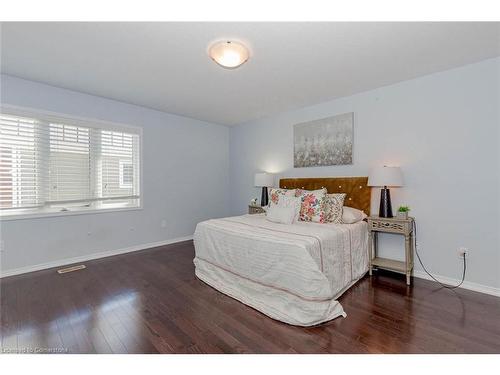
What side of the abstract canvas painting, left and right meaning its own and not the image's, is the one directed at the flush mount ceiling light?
front

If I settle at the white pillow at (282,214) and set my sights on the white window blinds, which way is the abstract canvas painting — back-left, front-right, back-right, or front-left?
back-right

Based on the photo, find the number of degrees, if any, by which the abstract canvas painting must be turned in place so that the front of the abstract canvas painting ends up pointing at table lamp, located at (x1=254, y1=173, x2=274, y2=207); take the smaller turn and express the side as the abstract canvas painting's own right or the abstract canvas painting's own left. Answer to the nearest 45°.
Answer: approximately 45° to the abstract canvas painting's own right

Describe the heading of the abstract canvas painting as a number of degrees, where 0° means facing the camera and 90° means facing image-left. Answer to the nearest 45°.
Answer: approximately 45°

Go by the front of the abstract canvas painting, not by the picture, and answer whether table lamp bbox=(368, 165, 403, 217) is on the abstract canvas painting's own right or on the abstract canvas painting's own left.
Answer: on the abstract canvas painting's own left

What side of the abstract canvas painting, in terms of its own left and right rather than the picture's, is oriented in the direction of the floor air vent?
front
